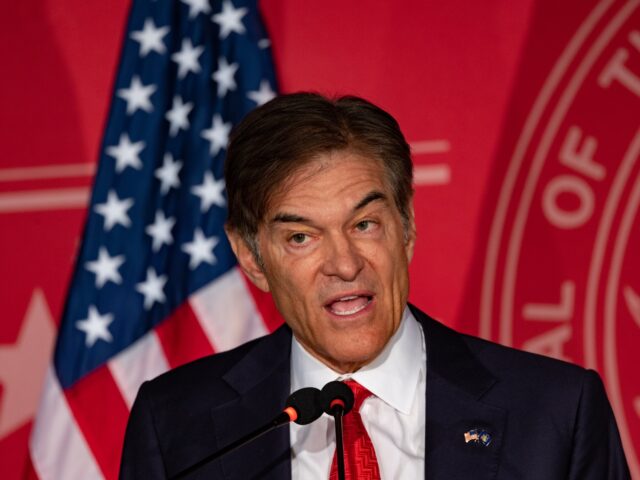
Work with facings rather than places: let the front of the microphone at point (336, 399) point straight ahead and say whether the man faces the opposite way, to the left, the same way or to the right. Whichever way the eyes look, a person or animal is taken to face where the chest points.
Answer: the opposite way

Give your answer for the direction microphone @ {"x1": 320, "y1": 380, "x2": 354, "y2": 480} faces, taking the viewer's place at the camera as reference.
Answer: facing away from the viewer

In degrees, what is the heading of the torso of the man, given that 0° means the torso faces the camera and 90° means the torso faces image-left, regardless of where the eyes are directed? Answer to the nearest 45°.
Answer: approximately 0°

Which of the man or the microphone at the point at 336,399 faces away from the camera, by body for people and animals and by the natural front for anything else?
the microphone

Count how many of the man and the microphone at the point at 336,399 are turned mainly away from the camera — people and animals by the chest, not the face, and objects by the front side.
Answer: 1

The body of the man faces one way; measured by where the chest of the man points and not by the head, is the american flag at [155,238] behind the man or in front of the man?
behind

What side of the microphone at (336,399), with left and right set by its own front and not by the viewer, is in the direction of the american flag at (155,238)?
front
